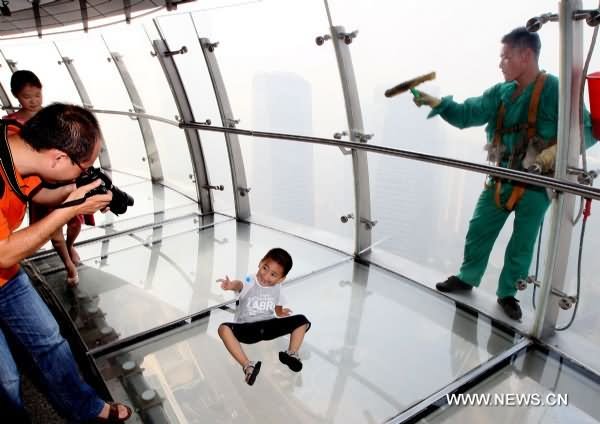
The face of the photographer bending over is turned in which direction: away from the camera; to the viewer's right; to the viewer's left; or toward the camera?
to the viewer's right

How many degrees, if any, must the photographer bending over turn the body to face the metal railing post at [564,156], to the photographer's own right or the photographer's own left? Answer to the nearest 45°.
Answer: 0° — they already face it

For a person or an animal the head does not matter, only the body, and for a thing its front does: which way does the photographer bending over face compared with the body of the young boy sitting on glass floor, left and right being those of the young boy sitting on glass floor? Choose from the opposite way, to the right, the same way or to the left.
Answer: to the left

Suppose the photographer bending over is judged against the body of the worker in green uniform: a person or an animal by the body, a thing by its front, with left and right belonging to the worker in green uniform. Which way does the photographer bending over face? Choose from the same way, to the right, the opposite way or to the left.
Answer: the opposite way

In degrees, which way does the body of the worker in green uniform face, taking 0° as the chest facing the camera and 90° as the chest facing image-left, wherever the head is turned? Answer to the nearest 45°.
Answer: approximately 45°

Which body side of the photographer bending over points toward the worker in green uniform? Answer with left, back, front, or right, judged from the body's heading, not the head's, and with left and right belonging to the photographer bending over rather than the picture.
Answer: front

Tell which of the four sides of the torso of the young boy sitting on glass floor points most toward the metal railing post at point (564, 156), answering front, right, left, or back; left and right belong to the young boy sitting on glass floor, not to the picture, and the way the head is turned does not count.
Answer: left

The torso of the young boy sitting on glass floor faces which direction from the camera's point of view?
toward the camera

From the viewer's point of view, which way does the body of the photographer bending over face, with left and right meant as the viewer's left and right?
facing to the right of the viewer
